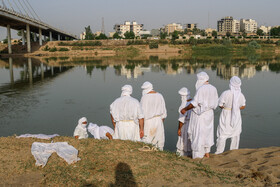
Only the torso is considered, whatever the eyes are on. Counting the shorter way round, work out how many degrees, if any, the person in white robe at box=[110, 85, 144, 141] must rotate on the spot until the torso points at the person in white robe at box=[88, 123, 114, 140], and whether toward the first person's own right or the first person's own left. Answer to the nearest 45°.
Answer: approximately 45° to the first person's own left

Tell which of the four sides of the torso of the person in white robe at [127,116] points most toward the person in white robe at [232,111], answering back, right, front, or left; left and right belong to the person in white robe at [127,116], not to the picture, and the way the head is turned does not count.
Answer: right

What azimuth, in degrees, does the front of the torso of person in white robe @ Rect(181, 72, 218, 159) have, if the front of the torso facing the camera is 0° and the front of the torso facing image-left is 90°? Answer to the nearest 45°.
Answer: approximately 135°

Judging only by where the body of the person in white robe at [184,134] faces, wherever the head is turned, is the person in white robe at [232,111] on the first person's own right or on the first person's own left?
on the first person's own right

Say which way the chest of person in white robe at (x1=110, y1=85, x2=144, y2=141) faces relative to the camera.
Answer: away from the camera

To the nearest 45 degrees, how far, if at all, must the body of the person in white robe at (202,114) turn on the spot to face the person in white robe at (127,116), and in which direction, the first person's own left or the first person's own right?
approximately 45° to the first person's own left

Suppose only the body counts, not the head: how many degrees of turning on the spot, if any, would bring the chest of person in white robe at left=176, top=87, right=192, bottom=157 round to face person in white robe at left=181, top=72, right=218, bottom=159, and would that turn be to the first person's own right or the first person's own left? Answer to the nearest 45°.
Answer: approximately 135° to the first person's own right

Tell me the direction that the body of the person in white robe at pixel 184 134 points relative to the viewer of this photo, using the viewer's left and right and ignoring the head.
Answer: facing away from the viewer

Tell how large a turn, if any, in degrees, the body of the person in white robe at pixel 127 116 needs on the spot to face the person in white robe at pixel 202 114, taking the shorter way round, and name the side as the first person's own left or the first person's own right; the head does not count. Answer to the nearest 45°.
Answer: approximately 90° to the first person's own right
